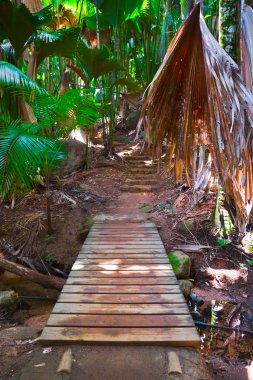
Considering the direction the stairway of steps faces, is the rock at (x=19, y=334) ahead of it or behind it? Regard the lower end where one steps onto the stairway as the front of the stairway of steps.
ahead

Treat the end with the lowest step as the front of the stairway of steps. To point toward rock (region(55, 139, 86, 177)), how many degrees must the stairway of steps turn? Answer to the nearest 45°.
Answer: approximately 90° to its right

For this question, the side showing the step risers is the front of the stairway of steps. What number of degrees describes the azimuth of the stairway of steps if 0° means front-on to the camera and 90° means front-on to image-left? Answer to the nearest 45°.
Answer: approximately 0°

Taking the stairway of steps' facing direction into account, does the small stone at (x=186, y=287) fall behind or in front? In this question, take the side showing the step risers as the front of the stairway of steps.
in front

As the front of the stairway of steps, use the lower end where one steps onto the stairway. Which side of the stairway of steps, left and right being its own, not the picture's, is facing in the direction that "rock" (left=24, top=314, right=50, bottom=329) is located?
front

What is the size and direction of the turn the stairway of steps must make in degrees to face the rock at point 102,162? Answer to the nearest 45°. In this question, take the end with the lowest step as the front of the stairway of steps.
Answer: approximately 135° to its right

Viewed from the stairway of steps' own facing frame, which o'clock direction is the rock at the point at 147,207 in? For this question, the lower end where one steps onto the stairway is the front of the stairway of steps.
The rock is roughly at 12 o'clock from the stairway of steps.

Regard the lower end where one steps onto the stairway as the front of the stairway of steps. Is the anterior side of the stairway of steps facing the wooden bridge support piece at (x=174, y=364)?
yes
